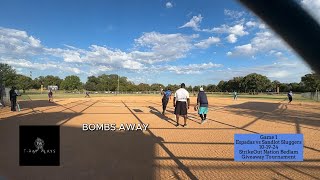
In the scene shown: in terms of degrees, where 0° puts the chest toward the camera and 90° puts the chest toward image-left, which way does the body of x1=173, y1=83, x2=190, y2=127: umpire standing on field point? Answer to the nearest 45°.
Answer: approximately 180°

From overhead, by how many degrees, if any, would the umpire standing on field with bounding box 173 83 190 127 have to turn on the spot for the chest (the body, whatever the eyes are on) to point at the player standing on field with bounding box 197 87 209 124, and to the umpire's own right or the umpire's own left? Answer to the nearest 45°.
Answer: approximately 45° to the umpire's own right
